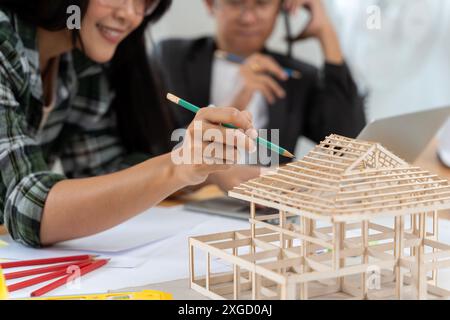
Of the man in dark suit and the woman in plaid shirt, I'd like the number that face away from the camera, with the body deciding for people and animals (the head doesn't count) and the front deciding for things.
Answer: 0

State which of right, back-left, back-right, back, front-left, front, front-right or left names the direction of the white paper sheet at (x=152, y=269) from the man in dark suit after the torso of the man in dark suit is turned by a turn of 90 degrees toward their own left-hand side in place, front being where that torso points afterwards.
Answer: right

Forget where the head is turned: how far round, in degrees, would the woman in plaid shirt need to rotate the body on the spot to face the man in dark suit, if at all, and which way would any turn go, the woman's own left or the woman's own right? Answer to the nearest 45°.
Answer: approximately 90° to the woman's own left

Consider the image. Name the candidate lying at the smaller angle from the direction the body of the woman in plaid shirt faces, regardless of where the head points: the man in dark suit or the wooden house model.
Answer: the wooden house model

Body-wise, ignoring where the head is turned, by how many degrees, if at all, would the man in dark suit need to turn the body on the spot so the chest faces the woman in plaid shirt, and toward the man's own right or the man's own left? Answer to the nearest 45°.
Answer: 0° — they already face them

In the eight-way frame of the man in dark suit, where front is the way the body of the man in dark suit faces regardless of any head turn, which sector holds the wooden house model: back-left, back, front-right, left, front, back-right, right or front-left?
front

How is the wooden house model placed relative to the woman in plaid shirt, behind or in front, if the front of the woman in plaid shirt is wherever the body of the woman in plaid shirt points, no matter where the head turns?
in front

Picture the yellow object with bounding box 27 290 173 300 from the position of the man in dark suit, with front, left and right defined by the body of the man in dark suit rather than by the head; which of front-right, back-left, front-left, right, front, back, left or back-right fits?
front

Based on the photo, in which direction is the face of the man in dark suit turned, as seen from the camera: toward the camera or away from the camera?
toward the camera

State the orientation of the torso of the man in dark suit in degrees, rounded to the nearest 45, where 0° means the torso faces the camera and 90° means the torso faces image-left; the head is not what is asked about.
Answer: approximately 0°

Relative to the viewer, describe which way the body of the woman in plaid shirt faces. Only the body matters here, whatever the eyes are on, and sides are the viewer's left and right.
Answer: facing the viewer and to the right of the viewer

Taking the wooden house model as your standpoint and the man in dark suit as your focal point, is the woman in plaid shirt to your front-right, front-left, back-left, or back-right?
front-left

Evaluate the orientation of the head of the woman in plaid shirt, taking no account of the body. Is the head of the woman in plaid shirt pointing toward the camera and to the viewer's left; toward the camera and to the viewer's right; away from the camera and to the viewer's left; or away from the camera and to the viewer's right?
toward the camera and to the viewer's right
